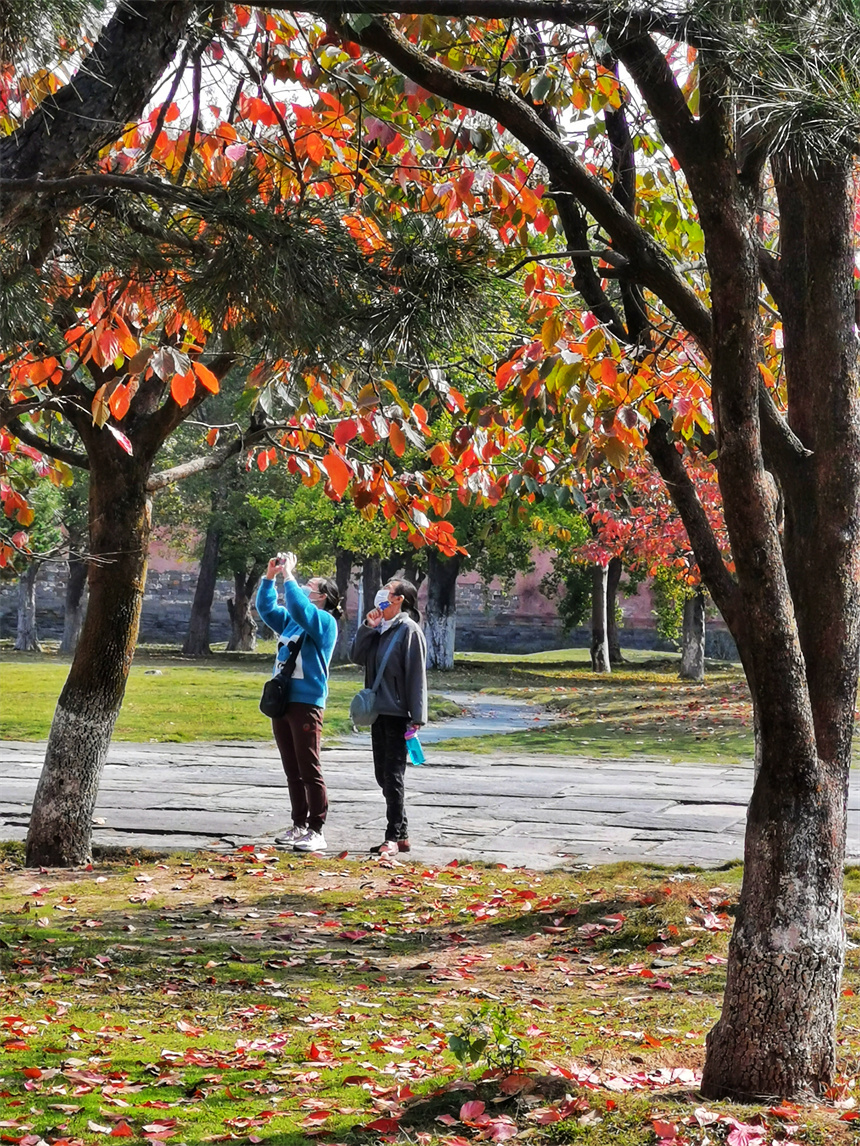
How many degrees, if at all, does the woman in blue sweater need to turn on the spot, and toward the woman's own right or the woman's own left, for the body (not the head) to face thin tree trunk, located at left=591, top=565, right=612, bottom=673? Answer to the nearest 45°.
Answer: approximately 90° to the woman's own right

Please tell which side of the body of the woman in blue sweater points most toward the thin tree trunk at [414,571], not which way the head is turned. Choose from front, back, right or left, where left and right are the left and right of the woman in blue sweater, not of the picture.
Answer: right

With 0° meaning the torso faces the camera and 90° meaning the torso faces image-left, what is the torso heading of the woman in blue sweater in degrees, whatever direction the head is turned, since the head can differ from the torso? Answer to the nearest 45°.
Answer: approximately 90°

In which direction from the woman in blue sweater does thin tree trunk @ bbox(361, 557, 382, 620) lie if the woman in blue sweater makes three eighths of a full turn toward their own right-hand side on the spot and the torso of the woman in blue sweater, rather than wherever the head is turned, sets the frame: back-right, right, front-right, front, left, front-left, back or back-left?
front-left

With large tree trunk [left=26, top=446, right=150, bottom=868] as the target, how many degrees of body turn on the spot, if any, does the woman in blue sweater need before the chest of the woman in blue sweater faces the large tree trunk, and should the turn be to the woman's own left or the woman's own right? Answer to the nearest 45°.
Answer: approximately 45° to the woman's own left

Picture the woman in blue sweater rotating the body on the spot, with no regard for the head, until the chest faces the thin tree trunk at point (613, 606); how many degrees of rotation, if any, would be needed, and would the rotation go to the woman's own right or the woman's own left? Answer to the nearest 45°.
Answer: approximately 90° to the woman's own right

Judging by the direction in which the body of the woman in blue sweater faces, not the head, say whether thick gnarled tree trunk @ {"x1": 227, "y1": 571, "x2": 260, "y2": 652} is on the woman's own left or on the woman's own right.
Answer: on the woman's own right
